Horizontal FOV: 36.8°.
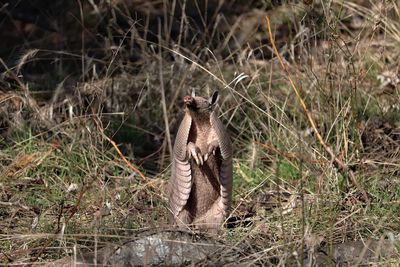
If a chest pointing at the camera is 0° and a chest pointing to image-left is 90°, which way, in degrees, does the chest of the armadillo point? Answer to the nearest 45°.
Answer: approximately 0°
